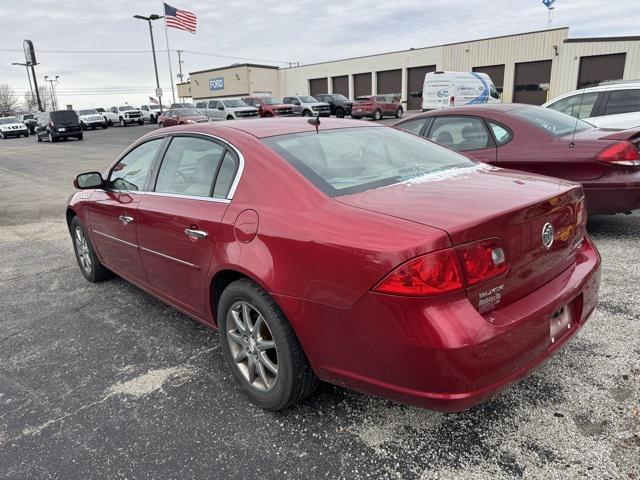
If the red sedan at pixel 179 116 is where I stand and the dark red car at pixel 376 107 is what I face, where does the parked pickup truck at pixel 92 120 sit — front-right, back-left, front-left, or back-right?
back-left

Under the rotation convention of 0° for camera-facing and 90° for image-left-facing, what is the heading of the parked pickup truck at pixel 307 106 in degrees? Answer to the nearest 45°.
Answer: approximately 315°

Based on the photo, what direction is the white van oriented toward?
to the viewer's right

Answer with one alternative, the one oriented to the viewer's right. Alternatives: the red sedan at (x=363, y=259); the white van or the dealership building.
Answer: the white van

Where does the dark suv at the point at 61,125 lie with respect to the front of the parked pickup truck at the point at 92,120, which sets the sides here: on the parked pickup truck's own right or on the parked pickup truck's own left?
on the parked pickup truck's own right

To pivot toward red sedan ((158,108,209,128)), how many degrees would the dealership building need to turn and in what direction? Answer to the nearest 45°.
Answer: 0° — it already faces it

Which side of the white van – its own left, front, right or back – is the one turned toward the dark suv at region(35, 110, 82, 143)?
back
